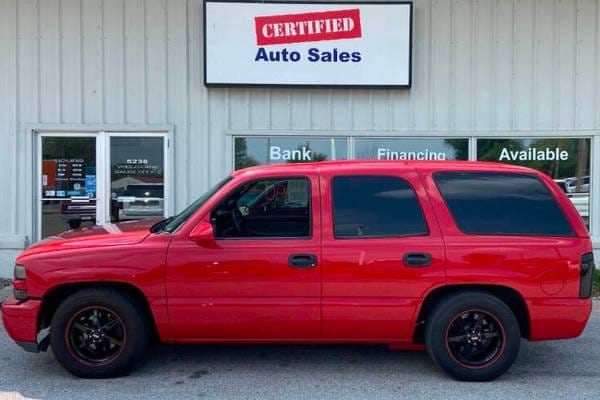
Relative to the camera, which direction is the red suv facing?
to the viewer's left

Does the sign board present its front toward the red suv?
yes

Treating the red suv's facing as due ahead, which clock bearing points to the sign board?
The sign board is roughly at 3 o'clock from the red suv.

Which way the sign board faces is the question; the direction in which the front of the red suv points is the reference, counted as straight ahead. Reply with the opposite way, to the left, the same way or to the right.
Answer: to the left

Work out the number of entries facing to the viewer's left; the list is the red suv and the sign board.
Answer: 1

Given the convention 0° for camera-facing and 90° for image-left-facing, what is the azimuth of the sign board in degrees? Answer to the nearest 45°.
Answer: approximately 0°
